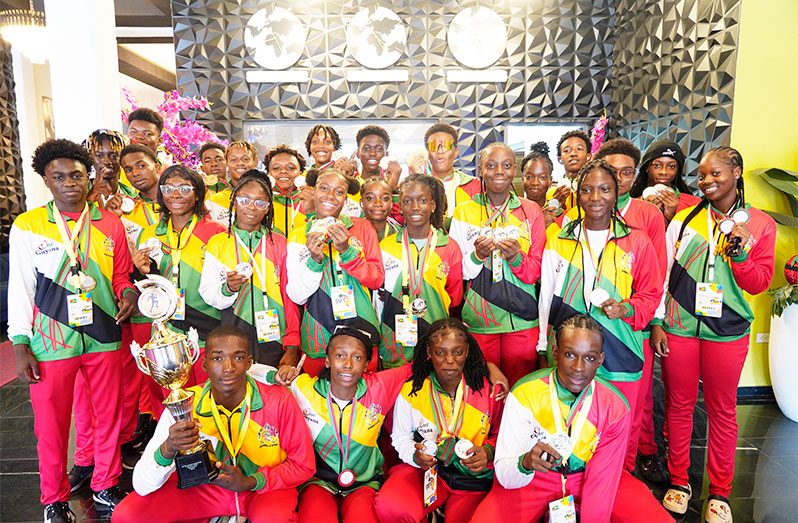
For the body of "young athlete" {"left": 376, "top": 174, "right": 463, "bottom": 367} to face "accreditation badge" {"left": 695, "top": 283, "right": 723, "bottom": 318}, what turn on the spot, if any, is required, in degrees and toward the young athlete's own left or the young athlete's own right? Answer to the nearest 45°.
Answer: approximately 90° to the young athlete's own left

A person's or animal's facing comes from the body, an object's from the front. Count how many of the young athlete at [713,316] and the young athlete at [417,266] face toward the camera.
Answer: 2

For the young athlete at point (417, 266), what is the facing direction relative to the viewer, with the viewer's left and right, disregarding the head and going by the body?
facing the viewer

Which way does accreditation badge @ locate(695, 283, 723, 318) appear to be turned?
toward the camera

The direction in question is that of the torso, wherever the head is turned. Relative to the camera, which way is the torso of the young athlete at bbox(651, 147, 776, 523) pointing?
toward the camera

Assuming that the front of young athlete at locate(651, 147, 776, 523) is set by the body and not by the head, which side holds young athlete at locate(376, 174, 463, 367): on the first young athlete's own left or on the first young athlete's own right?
on the first young athlete's own right

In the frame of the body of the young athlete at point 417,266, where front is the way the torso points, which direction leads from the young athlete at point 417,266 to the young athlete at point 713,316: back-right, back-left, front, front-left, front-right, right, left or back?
left

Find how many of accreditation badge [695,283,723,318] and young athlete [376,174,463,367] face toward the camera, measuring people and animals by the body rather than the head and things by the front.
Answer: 2

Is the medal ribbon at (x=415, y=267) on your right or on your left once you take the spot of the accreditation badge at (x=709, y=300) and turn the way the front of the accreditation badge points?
on your right
